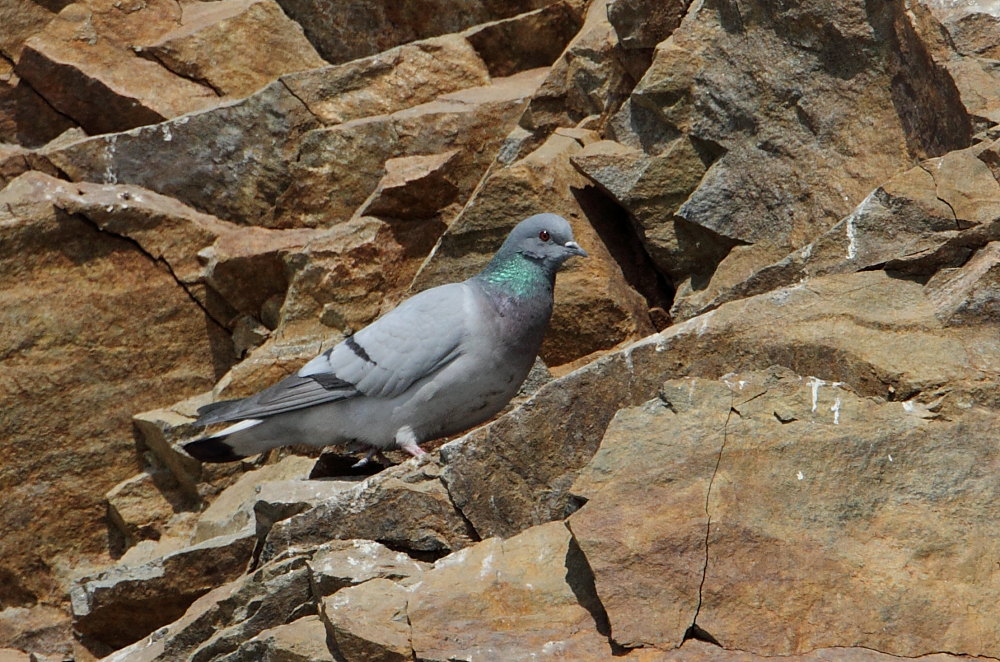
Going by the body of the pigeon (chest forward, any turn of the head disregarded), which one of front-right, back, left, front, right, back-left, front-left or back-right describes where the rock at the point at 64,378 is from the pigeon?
back-left

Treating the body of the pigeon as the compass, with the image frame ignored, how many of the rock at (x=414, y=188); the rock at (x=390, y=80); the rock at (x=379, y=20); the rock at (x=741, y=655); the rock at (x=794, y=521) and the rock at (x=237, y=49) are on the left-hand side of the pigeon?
4

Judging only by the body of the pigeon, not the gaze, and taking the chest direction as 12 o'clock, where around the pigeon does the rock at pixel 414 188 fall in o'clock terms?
The rock is roughly at 9 o'clock from the pigeon.

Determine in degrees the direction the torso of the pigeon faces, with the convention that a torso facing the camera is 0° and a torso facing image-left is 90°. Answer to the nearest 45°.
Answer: approximately 270°

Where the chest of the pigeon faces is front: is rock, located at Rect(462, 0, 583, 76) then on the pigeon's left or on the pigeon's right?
on the pigeon's left

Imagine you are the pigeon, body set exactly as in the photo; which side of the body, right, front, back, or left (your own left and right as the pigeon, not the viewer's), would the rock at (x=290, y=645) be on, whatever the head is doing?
right

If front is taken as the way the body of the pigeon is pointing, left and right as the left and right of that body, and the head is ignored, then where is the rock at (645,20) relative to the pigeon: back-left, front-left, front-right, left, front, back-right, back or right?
front-left

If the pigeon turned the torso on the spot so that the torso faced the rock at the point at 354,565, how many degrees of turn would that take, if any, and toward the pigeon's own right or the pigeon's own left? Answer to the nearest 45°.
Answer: approximately 90° to the pigeon's own right

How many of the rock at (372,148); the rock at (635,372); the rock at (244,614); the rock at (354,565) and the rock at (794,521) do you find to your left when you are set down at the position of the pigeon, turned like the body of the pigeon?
1

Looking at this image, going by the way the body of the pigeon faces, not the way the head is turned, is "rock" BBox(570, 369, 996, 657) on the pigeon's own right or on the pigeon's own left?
on the pigeon's own right

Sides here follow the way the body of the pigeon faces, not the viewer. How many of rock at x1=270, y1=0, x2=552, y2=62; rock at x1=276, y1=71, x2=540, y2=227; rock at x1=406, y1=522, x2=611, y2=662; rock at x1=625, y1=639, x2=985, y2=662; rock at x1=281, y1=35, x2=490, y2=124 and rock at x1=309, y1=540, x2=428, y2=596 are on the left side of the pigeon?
3

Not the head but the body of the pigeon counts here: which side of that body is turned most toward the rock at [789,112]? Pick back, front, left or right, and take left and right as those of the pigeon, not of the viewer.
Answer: front

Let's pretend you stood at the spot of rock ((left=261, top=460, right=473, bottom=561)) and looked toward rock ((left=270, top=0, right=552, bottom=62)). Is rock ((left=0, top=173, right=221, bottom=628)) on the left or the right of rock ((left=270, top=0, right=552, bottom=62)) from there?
left

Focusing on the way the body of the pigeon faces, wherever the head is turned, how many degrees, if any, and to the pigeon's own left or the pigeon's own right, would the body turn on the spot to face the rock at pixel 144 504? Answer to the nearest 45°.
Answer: approximately 135° to the pigeon's own left

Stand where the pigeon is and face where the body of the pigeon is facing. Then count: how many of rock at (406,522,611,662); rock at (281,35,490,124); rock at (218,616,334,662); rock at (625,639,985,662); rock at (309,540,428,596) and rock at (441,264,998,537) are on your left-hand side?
1

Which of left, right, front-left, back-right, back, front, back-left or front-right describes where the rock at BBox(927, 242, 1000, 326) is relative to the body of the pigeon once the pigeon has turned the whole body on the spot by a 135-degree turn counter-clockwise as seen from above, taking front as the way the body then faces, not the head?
back

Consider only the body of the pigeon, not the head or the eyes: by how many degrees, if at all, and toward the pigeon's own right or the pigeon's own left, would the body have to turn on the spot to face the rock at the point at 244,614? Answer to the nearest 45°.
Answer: approximately 135° to the pigeon's own right

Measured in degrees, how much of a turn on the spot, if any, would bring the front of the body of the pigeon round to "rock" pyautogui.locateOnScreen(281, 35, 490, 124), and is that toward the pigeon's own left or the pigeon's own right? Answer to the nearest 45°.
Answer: approximately 90° to the pigeon's own left

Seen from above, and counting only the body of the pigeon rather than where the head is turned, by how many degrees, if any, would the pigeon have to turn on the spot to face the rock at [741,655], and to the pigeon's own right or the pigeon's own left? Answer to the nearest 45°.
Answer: approximately 90° to the pigeon's own right

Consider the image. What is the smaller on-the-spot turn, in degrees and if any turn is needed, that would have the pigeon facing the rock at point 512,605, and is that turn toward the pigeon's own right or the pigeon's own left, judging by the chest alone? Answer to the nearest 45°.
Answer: approximately 90° to the pigeon's own right

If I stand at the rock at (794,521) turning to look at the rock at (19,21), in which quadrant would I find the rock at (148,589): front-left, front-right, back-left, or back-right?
front-left
